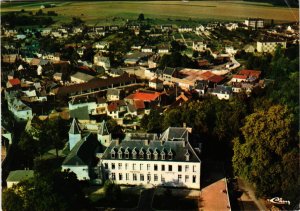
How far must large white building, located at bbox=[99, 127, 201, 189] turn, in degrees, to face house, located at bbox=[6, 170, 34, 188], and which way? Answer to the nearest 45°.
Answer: approximately 90° to its right

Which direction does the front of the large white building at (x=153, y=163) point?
toward the camera

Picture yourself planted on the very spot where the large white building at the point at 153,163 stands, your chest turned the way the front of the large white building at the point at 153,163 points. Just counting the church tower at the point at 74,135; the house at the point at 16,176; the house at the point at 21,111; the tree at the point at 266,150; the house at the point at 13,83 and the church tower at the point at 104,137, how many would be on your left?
1

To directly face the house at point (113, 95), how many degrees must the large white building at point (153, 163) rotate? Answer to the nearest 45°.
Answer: approximately 180°

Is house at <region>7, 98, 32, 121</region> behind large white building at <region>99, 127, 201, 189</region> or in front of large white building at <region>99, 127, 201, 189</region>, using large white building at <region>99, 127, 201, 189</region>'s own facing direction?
behind

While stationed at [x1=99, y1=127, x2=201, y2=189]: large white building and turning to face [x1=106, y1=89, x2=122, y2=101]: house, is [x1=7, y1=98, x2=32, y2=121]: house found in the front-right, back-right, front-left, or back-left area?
front-left

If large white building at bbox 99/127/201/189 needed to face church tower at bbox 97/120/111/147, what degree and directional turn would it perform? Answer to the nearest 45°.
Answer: approximately 135° to its right

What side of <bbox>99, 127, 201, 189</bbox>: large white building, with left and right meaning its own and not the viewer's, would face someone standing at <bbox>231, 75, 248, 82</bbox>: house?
back

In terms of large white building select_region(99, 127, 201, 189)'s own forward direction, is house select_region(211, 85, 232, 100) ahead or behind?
behind

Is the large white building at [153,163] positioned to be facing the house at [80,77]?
no

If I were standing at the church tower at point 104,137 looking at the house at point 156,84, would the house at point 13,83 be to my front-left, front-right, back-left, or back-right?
front-left

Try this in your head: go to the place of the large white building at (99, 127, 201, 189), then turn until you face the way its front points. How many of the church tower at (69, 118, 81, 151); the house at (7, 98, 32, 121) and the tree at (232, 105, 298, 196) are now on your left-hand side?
1

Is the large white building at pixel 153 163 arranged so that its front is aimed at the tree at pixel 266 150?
no

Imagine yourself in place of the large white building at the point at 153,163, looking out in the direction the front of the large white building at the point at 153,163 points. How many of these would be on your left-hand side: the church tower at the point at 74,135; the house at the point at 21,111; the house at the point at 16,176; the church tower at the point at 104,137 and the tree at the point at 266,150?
1

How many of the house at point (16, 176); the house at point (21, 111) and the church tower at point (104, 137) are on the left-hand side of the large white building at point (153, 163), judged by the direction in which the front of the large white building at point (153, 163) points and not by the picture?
0

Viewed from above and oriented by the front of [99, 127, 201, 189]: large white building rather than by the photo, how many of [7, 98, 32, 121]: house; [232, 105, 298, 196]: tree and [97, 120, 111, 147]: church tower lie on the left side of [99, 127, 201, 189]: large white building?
1

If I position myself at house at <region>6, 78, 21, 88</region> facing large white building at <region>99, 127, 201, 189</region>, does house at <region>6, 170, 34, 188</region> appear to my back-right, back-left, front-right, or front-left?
front-right

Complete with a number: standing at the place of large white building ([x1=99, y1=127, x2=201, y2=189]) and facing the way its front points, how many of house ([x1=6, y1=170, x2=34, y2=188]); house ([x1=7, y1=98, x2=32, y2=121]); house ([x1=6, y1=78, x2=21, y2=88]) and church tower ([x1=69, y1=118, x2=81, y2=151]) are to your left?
0

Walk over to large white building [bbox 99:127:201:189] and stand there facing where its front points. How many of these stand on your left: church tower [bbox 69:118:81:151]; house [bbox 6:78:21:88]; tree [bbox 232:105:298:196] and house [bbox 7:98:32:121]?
1

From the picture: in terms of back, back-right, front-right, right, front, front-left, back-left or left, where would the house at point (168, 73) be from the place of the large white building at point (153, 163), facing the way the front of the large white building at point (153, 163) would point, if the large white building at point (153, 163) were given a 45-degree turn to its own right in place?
back-right

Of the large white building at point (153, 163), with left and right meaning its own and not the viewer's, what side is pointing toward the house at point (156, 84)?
back

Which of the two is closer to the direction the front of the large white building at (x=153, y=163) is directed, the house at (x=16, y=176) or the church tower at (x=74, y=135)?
the house
